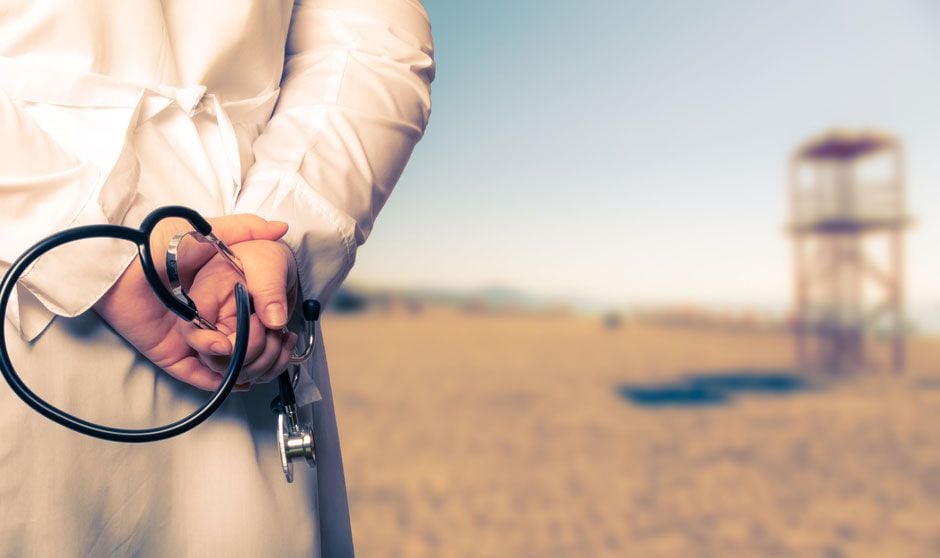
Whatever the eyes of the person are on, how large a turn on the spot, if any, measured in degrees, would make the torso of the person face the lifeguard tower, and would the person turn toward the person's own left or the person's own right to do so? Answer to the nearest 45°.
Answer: approximately 45° to the person's own right

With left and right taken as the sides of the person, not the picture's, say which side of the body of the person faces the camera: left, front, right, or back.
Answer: back
